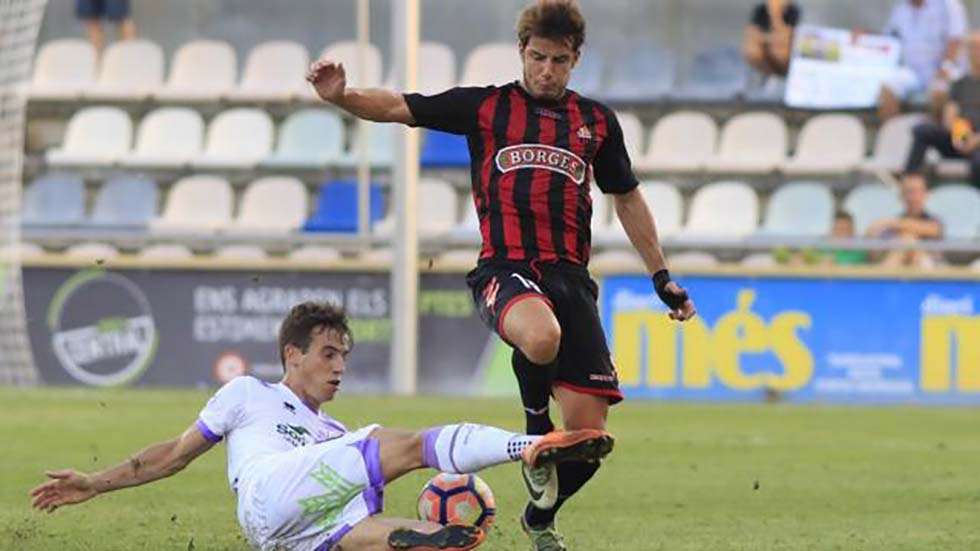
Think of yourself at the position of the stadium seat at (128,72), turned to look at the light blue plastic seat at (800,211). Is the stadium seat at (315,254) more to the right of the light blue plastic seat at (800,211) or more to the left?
right

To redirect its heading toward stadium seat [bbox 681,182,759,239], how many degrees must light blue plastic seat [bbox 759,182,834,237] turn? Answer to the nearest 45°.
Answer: approximately 45° to its right

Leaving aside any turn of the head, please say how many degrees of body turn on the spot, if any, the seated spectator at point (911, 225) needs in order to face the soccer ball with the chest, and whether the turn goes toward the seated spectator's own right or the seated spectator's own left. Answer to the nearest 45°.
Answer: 0° — they already face it

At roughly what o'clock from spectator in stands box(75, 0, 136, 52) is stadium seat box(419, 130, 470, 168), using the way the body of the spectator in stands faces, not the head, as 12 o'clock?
The stadium seat is roughly at 10 o'clock from the spectator in stands.

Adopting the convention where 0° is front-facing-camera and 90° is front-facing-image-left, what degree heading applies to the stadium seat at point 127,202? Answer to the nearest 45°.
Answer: approximately 45°

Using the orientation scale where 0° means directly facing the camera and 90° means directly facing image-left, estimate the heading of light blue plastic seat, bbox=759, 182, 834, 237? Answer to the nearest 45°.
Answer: approximately 45°

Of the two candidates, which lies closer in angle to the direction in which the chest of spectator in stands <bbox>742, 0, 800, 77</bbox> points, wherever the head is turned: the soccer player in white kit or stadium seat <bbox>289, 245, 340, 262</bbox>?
the soccer player in white kit

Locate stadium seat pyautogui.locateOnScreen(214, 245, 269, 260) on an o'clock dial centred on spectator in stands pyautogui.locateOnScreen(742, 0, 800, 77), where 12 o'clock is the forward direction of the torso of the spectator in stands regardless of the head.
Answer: The stadium seat is roughly at 2 o'clock from the spectator in stands.
